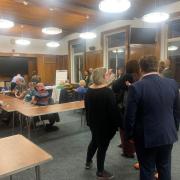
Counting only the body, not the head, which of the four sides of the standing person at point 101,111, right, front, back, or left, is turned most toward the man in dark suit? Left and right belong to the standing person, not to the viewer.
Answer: right

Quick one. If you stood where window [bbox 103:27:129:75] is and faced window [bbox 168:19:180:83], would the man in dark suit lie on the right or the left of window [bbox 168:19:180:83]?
right

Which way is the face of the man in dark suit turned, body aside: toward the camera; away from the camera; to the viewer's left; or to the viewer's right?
away from the camera

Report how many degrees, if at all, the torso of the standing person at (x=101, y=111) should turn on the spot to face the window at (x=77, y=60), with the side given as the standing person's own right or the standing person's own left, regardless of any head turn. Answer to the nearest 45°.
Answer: approximately 45° to the standing person's own left

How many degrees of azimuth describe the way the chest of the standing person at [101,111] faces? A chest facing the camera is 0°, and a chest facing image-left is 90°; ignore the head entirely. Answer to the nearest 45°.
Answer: approximately 225°
